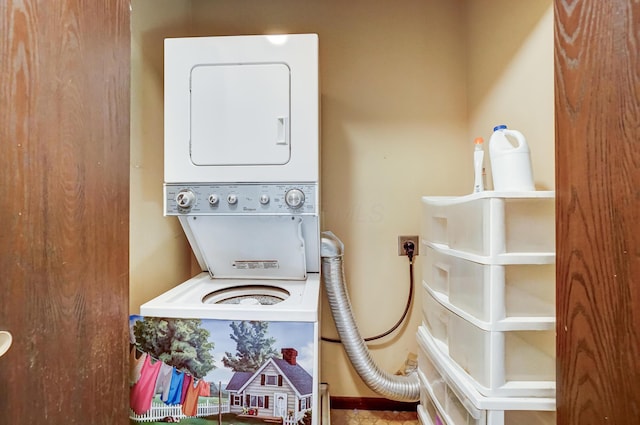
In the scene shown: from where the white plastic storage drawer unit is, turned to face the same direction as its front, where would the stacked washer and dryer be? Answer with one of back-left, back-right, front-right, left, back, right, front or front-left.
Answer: front-right

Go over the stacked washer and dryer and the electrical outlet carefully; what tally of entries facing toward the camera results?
2

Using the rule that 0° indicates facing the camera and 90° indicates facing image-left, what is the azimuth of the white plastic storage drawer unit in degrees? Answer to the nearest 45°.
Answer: approximately 45°

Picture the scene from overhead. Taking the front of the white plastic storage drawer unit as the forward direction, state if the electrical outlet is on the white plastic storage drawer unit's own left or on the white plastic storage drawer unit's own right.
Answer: on the white plastic storage drawer unit's own right

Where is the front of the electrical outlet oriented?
toward the camera

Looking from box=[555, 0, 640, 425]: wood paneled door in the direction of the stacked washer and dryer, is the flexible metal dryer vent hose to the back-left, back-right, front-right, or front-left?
front-right

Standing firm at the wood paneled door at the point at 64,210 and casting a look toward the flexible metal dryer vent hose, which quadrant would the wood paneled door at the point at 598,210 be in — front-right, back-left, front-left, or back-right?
front-right

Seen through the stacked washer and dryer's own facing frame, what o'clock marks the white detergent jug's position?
The white detergent jug is roughly at 10 o'clock from the stacked washer and dryer.
